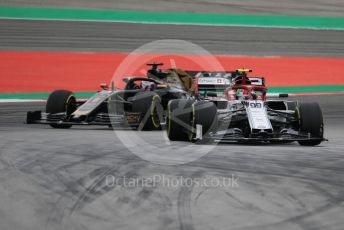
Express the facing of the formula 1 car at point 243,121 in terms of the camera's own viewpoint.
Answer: facing the viewer

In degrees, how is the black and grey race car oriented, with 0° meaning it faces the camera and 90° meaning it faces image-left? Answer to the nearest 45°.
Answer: approximately 45°
